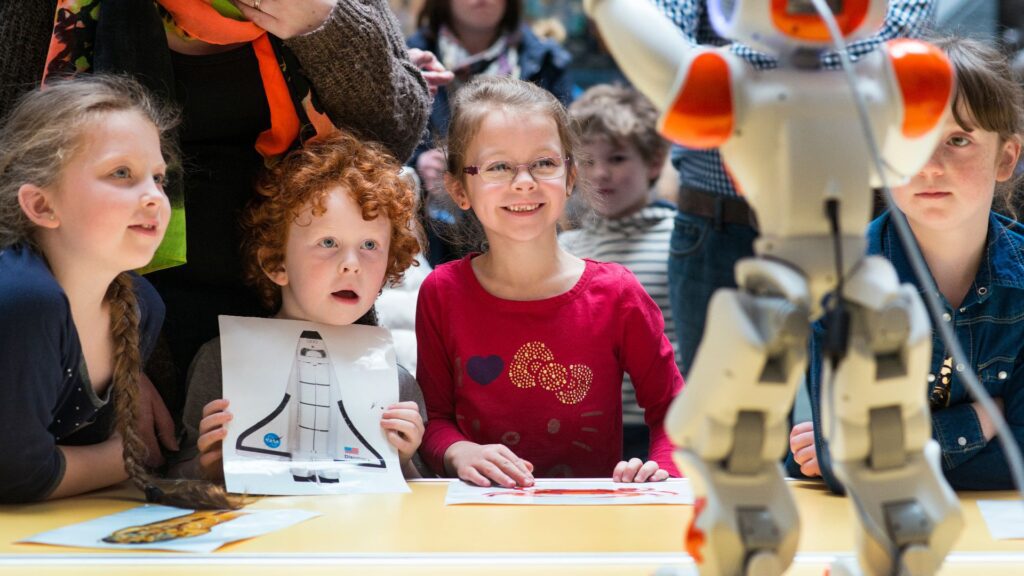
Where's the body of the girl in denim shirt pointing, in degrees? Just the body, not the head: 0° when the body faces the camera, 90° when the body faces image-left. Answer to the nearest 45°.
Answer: approximately 45°

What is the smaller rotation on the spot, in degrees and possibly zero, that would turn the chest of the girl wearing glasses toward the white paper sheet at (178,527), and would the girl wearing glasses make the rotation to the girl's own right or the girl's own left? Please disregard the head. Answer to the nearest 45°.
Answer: approximately 45° to the girl's own right

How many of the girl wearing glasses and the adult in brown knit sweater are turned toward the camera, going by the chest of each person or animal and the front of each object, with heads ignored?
2

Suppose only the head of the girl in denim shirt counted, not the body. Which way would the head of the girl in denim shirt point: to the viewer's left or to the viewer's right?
to the viewer's left
